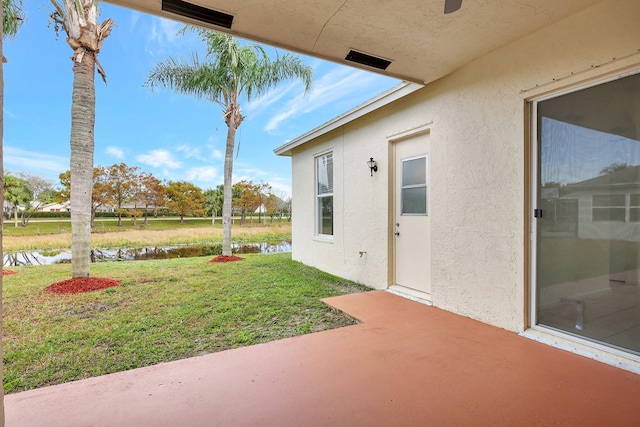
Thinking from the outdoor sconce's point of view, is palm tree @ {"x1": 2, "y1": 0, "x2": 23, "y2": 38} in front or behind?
in front

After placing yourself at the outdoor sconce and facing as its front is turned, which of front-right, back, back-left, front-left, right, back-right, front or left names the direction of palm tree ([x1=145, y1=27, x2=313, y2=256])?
right

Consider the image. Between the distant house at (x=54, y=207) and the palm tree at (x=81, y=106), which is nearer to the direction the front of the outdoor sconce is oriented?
the palm tree

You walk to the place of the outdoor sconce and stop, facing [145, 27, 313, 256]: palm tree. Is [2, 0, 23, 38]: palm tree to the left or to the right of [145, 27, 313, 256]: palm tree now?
left

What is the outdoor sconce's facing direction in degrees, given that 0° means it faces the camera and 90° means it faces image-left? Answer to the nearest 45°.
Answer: approximately 45°

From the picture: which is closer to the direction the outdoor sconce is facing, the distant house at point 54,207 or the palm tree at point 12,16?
the palm tree

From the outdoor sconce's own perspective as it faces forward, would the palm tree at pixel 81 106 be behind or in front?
in front
